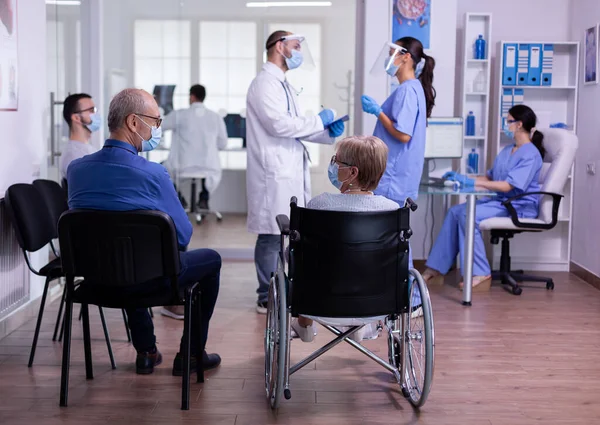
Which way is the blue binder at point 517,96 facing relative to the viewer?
toward the camera

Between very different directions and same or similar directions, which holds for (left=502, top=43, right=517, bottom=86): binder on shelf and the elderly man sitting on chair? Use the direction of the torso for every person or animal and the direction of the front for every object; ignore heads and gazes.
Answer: very different directions

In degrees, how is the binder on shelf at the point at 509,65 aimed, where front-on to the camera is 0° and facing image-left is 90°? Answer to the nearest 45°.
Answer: approximately 0°

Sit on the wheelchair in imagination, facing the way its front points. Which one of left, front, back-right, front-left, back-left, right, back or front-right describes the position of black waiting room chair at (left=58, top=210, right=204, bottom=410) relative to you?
left

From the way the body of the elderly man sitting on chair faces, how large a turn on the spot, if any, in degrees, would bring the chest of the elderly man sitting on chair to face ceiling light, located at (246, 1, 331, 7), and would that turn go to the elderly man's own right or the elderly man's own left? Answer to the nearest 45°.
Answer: approximately 45° to the elderly man's own left

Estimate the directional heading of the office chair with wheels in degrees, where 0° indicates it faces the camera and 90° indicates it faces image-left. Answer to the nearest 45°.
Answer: approximately 90°

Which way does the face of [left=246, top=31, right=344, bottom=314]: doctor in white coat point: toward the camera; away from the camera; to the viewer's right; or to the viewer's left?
to the viewer's right

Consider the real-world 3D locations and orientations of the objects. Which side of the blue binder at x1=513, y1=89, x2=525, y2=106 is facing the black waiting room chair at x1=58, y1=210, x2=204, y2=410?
front

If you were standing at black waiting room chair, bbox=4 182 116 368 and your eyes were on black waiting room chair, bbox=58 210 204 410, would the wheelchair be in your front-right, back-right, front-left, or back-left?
front-left

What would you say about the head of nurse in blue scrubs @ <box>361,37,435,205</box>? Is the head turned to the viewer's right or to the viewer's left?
to the viewer's left

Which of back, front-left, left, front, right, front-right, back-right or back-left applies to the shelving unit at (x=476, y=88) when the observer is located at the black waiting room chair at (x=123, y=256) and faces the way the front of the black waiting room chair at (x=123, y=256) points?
front-right

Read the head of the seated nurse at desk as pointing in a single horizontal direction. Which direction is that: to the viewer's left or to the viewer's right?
to the viewer's left

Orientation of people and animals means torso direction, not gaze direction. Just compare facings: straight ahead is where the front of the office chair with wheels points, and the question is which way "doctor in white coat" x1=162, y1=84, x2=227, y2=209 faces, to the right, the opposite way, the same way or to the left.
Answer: to the right

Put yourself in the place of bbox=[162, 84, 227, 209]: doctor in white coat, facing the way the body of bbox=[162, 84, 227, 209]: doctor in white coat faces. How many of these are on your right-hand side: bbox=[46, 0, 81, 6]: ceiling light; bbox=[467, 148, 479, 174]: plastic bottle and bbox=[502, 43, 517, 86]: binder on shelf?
2

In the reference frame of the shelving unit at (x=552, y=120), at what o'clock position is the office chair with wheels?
The office chair with wheels is roughly at 12 o'clock from the shelving unit.

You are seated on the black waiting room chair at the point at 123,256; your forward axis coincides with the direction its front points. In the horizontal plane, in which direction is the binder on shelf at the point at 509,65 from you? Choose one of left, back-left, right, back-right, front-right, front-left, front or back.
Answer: front-right

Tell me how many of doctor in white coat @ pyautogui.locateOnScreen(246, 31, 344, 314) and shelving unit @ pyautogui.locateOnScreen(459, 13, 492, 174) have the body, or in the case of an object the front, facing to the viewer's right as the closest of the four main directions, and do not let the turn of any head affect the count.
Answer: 1
